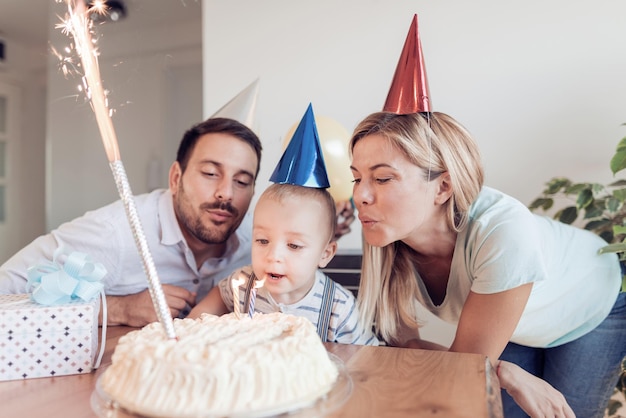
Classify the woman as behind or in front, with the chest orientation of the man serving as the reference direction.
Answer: in front

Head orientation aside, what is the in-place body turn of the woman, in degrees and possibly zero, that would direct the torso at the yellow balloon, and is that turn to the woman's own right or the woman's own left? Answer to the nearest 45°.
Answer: approximately 90° to the woman's own right

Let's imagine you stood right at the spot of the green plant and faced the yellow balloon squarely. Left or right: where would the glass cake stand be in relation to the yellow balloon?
left

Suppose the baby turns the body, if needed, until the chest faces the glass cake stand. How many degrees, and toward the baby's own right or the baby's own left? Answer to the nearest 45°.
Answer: approximately 45° to the baby's own left

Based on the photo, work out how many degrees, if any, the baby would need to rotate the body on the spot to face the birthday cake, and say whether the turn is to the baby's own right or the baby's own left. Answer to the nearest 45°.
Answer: approximately 45° to the baby's own left

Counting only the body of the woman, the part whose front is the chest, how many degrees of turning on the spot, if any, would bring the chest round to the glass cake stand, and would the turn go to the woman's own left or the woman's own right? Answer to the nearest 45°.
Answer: approximately 45° to the woman's own left

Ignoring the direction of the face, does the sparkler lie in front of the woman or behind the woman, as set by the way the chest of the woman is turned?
in front

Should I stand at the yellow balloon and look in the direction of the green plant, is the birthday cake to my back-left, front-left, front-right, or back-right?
back-right

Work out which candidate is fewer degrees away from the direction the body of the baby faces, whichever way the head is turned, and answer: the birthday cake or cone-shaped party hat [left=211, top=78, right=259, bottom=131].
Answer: the birthday cake

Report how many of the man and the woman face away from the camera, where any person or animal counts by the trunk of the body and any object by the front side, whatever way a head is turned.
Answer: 0

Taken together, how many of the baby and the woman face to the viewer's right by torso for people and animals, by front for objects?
0

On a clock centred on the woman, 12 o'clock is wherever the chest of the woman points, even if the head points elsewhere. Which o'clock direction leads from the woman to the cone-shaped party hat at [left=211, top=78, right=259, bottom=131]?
The cone-shaped party hat is roughly at 2 o'clock from the woman.

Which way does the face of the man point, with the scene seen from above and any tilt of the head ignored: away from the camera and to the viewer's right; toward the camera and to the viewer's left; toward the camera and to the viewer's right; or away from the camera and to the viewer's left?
toward the camera and to the viewer's right

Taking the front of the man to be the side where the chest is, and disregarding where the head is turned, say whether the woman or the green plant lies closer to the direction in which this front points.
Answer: the woman

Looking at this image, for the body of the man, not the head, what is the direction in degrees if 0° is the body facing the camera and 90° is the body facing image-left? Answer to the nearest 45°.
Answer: approximately 315°
